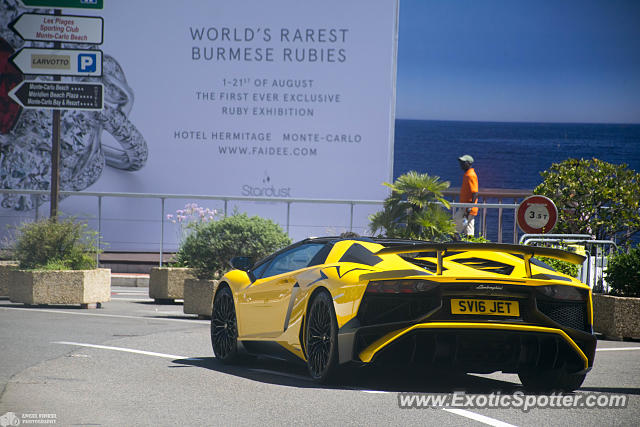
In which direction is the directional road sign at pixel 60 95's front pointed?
toward the camera

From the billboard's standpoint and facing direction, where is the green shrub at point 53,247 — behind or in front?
in front

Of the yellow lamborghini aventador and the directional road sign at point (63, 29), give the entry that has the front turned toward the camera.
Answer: the directional road sign

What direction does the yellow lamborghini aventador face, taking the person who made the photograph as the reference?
facing away from the viewer and to the left of the viewer

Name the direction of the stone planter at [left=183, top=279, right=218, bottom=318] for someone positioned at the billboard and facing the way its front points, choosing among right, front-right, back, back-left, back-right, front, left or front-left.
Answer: front

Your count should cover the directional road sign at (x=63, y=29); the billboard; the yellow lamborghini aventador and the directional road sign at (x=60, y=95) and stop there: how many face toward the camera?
3

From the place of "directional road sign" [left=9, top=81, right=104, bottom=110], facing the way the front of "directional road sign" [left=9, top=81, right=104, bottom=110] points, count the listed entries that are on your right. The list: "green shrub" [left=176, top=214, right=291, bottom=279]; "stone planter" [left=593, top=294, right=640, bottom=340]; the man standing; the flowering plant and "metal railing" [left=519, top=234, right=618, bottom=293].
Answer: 0

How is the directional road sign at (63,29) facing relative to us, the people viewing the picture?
facing the viewer

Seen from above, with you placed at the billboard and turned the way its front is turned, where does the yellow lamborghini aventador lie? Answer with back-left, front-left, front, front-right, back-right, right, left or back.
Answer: front

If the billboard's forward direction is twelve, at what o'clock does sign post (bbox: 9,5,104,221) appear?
The sign post is roughly at 1 o'clock from the billboard.

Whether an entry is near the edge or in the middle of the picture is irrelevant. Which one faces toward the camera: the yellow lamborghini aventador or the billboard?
the billboard

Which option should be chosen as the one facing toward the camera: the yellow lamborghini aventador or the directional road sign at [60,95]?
the directional road sign

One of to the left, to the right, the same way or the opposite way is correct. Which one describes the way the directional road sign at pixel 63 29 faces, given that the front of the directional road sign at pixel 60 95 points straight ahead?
the same way

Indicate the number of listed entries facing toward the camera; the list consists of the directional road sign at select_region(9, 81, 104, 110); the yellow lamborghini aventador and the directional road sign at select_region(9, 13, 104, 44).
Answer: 2

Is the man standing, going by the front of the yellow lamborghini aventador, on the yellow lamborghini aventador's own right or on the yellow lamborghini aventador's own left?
on the yellow lamborghini aventador's own right
